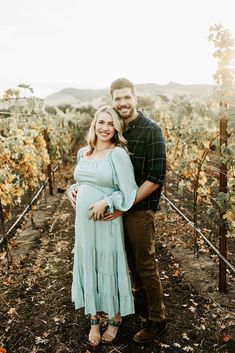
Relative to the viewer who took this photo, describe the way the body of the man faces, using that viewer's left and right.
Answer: facing the viewer and to the left of the viewer

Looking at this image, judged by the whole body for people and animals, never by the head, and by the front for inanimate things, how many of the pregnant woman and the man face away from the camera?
0
